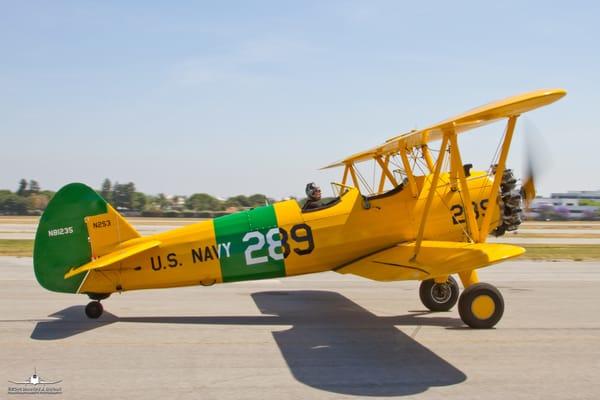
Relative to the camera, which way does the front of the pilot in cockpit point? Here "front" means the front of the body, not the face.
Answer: to the viewer's right
